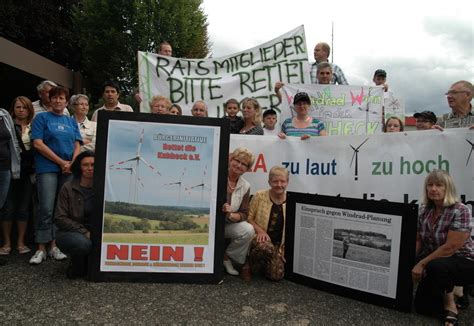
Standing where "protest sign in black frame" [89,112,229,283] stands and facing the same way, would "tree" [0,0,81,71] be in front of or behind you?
behind

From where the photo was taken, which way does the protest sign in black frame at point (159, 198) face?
toward the camera

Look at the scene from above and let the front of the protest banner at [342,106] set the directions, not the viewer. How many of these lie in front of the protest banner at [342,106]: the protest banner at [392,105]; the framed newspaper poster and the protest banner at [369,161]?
2

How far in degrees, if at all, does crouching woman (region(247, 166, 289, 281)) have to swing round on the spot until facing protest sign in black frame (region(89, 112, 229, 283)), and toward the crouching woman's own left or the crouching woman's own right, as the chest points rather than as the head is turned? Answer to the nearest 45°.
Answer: approximately 90° to the crouching woman's own right

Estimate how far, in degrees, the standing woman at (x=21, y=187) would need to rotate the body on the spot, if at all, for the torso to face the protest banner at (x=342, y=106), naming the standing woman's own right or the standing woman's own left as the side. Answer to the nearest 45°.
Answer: approximately 90° to the standing woman's own left

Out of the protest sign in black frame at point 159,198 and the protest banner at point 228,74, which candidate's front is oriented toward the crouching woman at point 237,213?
the protest banner

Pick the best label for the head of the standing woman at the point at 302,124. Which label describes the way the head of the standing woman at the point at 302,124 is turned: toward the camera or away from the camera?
toward the camera

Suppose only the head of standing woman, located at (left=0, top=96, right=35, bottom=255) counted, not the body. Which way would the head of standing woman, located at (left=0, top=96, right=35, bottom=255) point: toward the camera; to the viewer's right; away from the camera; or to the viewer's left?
toward the camera

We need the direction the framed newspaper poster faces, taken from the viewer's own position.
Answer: facing the viewer and to the left of the viewer

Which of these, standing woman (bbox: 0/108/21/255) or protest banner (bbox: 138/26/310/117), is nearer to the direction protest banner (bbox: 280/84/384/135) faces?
the standing woman

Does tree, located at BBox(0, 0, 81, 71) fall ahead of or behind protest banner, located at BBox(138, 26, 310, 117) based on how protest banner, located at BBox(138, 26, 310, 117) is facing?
behind

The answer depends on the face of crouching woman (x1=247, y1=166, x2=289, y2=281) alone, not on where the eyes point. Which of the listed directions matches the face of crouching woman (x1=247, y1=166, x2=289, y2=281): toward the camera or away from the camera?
toward the camera

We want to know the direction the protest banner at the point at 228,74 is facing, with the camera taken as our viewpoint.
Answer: facing the viewer

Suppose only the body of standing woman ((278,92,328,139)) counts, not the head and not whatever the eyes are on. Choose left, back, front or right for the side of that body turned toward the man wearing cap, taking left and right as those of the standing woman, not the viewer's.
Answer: left

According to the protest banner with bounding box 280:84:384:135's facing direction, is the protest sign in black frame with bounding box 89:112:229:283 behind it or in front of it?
in front

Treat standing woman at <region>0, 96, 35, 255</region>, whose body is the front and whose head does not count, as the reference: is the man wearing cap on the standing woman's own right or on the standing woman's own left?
on the standing woman's own left

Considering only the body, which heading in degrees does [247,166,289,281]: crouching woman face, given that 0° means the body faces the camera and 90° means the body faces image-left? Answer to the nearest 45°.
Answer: approximately 0°
